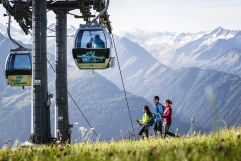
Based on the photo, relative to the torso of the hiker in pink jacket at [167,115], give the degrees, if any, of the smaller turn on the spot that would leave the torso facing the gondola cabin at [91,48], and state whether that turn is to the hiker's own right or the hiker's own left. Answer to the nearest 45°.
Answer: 0° — they already face it

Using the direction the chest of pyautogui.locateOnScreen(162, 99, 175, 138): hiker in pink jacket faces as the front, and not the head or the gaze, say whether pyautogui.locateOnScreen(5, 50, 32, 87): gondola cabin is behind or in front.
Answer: in front

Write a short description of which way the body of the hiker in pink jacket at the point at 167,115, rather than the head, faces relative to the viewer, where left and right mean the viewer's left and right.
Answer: facing to the left of the viewer

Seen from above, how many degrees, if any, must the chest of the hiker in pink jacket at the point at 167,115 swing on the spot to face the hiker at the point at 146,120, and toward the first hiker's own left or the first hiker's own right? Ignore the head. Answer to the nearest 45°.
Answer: approximately 45° to the first hiker's own right
